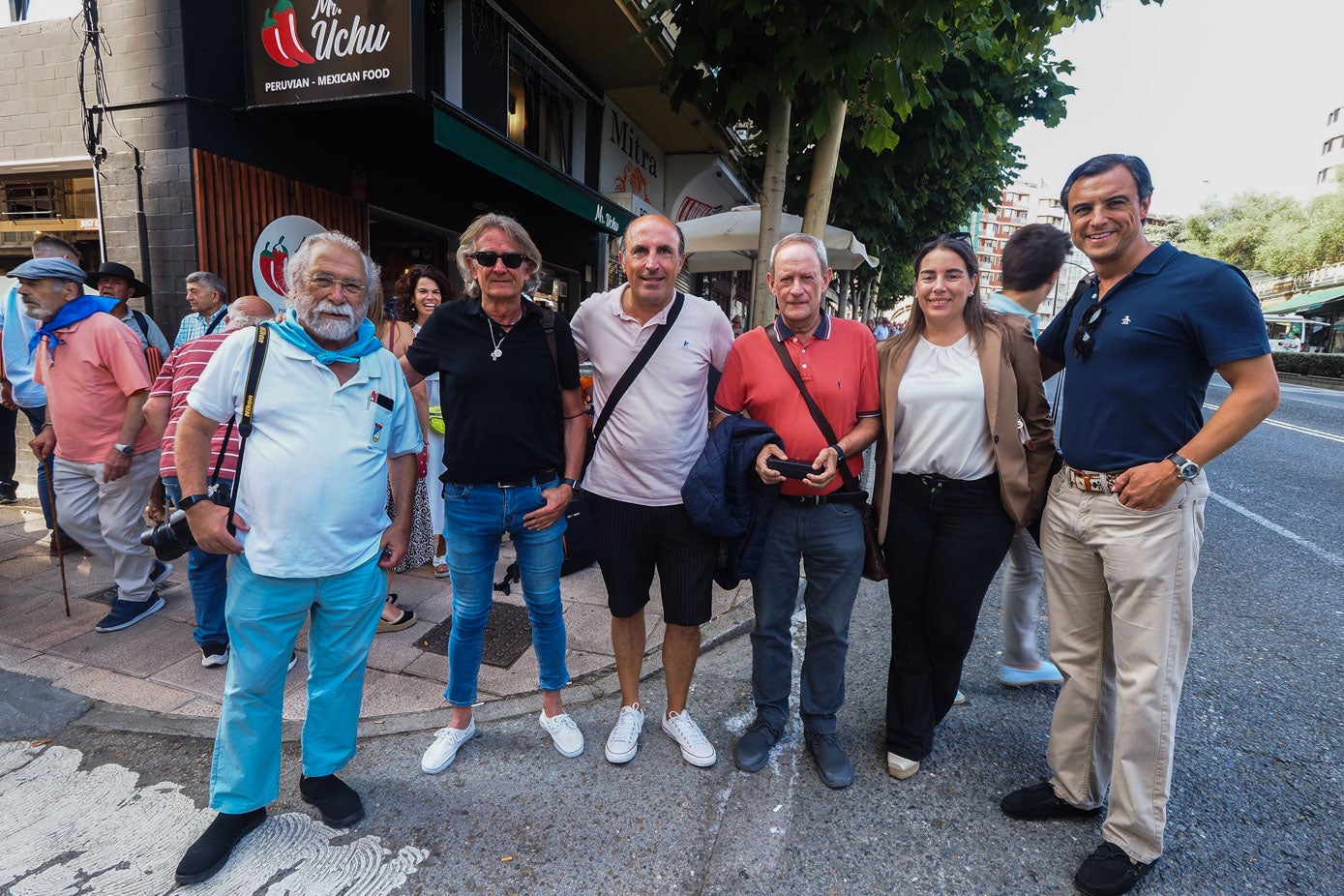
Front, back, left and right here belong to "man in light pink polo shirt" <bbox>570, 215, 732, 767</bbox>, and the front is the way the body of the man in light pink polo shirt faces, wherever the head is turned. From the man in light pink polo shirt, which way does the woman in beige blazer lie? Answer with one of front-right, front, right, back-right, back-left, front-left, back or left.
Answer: left

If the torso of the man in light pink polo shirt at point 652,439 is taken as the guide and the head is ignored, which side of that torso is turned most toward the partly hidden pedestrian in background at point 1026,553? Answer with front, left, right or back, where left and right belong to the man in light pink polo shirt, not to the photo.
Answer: left

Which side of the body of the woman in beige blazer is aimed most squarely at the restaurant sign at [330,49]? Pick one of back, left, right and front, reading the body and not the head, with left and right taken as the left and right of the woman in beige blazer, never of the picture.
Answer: right

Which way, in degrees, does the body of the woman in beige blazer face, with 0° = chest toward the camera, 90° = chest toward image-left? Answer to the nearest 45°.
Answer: approximately 0°
